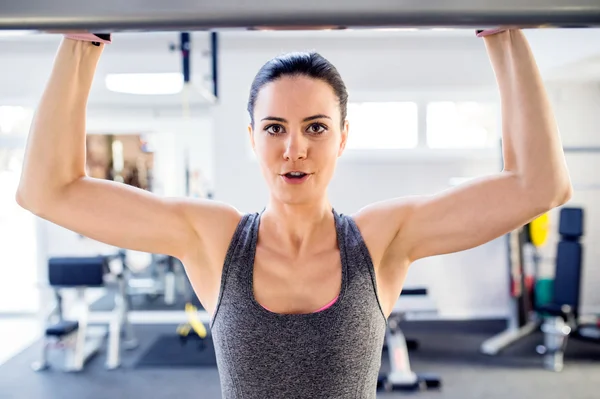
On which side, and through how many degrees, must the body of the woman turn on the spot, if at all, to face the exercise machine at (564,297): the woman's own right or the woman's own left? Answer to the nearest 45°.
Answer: approximately 135° to the woman's own left

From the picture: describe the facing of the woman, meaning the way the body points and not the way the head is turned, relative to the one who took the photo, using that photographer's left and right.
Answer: facing the viewer

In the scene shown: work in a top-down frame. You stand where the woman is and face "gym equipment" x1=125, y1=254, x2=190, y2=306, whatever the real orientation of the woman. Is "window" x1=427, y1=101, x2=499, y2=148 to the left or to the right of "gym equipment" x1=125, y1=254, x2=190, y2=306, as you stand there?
right

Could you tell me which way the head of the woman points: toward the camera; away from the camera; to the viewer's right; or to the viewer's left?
toward the camera

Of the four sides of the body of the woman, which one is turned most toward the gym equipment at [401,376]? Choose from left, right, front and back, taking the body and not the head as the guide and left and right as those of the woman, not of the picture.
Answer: back

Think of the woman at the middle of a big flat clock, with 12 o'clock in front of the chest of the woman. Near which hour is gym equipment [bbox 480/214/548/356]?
The gym equipment is roughly at 7 o'clock from the woman.

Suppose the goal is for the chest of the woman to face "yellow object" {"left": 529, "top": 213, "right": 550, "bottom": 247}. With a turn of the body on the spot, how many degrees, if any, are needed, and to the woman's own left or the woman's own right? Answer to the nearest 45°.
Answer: approximately 135° to the woman's own left

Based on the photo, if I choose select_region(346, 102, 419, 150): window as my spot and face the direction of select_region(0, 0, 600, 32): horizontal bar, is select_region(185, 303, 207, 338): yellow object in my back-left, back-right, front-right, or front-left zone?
front-right

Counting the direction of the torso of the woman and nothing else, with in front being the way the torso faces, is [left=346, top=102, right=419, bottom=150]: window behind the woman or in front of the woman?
behind

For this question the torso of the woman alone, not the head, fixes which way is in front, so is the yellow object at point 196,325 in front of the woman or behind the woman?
behind

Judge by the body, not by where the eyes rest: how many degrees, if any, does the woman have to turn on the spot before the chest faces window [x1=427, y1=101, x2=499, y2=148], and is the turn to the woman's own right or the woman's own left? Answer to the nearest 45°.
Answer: approximately 135° to the woman's own left
